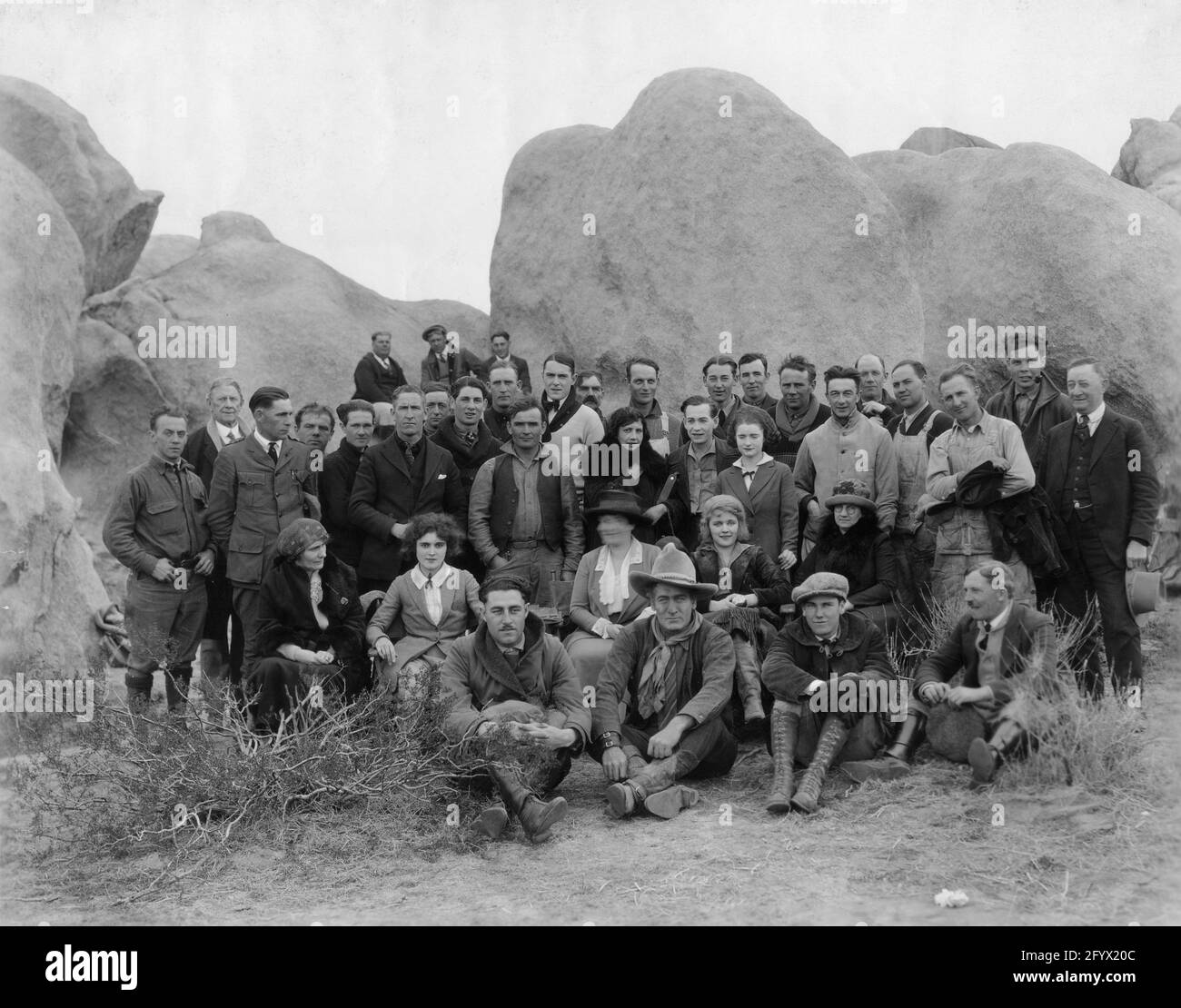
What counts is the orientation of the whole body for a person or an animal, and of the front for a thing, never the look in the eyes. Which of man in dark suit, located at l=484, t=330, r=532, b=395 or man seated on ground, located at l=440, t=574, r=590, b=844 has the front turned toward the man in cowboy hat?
the man in dark suit

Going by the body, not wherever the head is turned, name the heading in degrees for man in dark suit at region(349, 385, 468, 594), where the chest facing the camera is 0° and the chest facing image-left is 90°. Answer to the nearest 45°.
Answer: approximately 0°

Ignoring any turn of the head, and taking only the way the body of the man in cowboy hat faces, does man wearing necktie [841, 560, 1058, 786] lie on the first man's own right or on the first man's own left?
on the first man's own left

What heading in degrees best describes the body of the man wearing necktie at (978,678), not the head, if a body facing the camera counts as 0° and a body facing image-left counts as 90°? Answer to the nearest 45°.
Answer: approximately 45°

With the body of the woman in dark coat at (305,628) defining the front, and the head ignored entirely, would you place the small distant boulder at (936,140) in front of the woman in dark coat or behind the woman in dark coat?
behind

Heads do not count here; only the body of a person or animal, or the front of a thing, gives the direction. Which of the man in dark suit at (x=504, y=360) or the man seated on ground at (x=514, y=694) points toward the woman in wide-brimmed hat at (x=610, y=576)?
the man in dark suit

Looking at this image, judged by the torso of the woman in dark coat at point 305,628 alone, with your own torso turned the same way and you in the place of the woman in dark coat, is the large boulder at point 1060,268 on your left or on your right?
on your left
